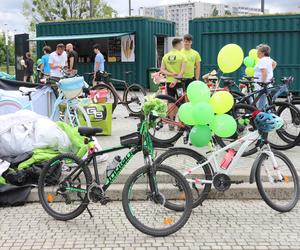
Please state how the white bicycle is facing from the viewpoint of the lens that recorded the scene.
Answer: facing to the right of the viewer

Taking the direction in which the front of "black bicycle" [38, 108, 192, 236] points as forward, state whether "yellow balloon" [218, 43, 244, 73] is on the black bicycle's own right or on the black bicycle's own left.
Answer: on the black bicycle's own left

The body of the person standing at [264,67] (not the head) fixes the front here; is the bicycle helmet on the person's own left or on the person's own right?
on the person's own left

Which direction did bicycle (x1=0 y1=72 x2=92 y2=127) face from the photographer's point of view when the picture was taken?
facing the viewer and to the right of the viewer

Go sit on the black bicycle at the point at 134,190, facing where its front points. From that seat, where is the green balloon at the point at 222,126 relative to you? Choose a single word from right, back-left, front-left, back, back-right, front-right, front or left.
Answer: left

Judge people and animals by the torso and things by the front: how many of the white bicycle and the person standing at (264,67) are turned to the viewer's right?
1

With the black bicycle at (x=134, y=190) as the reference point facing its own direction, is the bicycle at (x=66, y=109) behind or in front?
behind

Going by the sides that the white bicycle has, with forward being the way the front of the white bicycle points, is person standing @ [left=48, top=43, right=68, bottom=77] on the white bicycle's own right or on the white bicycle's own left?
on the white bicycle's own left

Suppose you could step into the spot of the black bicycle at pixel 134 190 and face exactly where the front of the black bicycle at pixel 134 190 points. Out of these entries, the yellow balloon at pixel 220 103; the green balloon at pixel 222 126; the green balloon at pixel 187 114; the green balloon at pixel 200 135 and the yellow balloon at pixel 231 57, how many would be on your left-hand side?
5

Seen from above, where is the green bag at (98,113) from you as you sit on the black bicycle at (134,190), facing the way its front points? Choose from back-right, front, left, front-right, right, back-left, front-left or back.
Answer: back-left

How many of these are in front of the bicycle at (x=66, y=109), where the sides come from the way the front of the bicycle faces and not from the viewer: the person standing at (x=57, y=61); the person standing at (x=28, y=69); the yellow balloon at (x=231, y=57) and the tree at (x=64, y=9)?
1
